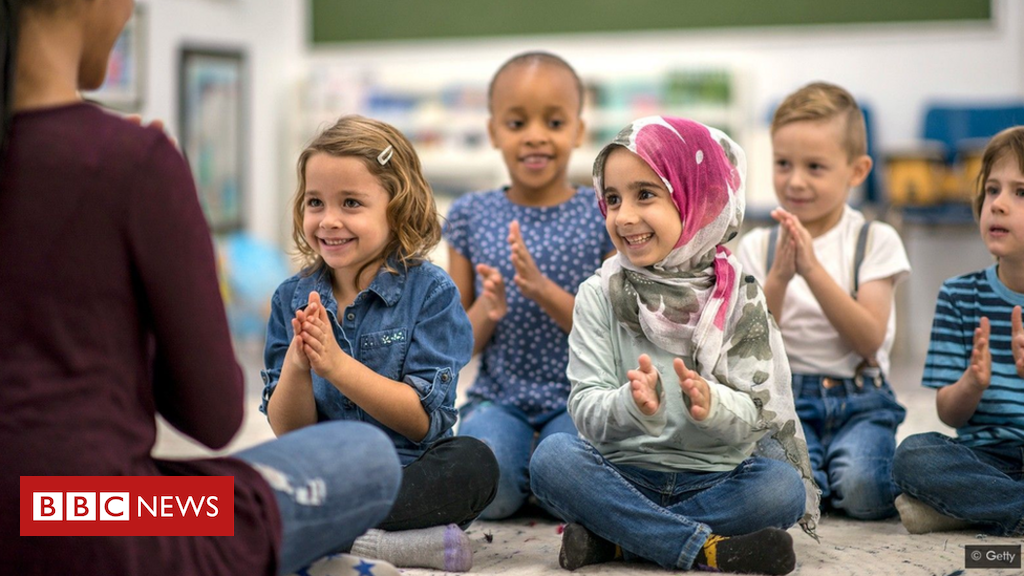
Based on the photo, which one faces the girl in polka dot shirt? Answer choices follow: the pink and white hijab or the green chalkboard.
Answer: the green chalkboard

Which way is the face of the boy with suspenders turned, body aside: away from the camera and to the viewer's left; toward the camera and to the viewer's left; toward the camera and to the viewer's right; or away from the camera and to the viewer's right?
toward the camera and to the viewer's left

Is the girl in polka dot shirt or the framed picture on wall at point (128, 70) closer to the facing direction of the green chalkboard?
the girl in polka dot shirt

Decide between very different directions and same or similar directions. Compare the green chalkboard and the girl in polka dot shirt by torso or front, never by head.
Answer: same or similar directions

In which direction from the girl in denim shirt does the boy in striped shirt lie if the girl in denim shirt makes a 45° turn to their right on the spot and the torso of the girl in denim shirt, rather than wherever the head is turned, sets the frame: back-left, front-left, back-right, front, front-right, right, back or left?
back

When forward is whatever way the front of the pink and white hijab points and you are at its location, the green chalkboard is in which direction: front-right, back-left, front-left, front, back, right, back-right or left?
back-right

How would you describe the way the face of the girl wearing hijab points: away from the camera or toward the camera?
toward the camera

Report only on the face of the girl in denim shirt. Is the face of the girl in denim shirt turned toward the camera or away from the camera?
toward the camera

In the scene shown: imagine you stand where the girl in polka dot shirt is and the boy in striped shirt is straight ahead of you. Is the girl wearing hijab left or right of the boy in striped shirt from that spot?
right

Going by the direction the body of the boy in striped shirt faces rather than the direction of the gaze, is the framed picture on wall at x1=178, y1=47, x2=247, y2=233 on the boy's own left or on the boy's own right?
on the boy's own right

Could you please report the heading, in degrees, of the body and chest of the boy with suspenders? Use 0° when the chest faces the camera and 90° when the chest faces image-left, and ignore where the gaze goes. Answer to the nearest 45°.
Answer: approximately 45°

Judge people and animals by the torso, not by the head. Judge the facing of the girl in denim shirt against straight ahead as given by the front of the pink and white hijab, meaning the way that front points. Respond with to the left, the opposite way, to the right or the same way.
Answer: the same way

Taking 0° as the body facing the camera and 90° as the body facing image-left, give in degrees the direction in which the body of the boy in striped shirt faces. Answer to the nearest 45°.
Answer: approximately 45°

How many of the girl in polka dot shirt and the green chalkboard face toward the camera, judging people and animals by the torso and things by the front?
2

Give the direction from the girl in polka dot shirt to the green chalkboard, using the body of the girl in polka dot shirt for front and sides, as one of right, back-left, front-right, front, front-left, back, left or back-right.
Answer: back

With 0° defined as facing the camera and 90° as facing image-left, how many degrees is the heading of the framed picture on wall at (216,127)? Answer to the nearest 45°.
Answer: approximately 315°

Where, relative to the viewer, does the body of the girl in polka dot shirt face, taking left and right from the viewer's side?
facing the viewer

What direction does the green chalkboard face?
toward the camera

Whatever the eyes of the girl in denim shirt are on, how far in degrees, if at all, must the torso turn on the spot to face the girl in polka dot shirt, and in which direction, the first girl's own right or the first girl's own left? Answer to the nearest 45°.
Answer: approximately 180°

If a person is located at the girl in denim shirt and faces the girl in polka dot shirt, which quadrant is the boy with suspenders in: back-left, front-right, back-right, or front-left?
front-right
